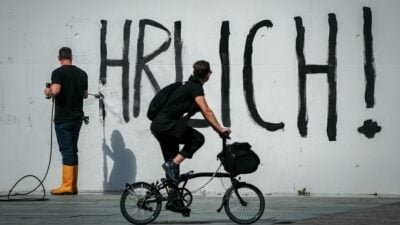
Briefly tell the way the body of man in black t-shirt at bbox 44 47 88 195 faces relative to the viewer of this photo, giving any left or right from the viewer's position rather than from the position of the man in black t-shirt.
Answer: facing away from the viewer and to the left of the viewer

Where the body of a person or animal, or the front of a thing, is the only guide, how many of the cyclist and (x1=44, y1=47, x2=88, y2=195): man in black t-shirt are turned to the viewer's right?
1

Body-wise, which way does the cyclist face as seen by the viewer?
to the viewer's right

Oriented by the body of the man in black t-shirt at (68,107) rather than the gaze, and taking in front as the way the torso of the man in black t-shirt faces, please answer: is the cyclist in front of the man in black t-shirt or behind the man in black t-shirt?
behind

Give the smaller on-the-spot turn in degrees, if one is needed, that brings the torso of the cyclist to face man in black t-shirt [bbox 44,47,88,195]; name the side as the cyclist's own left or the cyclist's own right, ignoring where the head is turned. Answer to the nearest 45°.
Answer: approximately 135° to the cyclist's own left

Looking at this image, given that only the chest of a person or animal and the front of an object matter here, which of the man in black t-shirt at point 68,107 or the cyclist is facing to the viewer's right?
the cyclist
